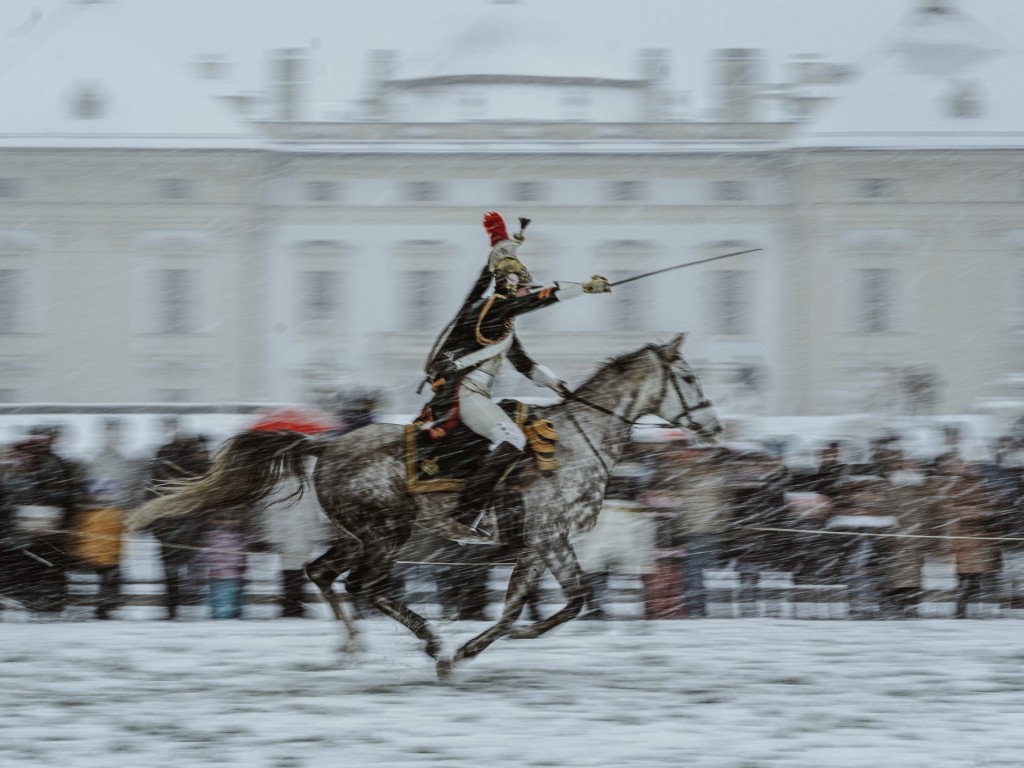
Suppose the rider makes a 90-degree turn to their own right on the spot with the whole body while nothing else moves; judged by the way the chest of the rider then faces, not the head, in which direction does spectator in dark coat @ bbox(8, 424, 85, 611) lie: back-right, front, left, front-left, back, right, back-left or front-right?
back-right

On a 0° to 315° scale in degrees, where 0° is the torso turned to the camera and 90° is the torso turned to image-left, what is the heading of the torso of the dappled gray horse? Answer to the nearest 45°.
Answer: approximately 270°

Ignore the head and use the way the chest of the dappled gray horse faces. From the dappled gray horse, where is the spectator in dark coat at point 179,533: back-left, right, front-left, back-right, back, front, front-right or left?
back-left

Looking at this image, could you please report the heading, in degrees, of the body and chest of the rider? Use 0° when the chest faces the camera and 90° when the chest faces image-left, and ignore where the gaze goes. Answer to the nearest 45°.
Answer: approximately 270°

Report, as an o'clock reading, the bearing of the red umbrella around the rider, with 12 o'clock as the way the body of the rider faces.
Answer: The red umbrella is roughly at 8 o'clock from the rider.

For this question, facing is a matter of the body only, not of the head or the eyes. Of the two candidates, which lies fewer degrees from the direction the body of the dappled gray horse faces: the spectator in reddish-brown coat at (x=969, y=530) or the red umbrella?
the spectator in reddish-brown coat

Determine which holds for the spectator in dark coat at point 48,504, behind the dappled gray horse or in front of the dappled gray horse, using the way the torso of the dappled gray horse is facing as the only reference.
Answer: behind

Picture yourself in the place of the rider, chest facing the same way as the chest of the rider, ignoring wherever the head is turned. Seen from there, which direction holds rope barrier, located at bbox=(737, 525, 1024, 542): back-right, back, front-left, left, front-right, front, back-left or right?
front-left
